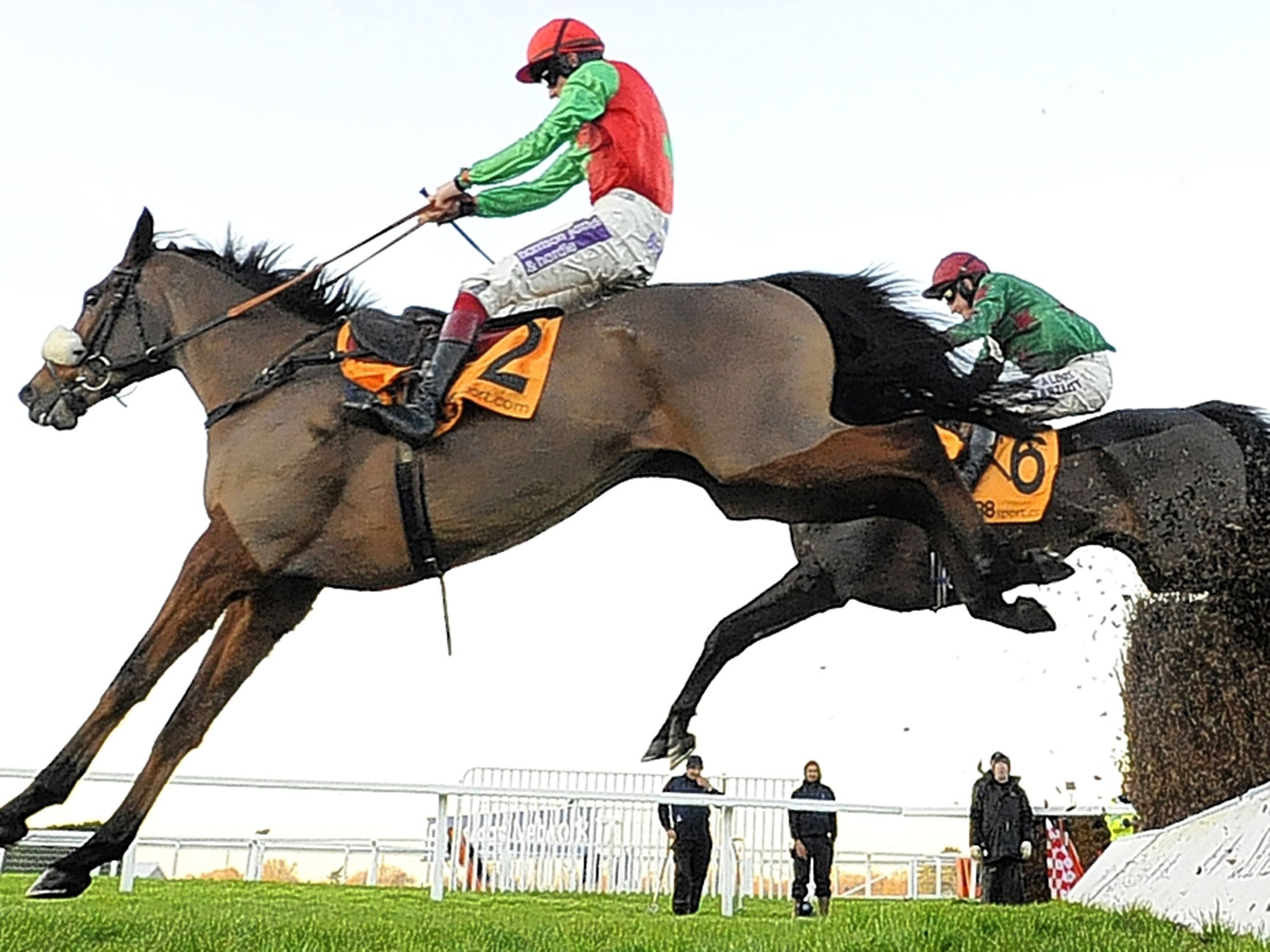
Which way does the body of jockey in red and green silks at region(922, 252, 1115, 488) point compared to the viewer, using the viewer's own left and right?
facing to the left of the viewer

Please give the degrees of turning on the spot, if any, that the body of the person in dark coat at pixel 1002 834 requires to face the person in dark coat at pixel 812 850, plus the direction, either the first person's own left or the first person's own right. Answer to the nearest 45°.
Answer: approximately 135° to the first person's own right

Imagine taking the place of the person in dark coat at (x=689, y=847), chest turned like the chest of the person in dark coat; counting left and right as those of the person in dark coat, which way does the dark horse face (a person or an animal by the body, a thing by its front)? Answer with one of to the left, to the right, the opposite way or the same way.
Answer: to the right

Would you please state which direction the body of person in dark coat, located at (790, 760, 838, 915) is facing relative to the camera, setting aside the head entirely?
toward the camera

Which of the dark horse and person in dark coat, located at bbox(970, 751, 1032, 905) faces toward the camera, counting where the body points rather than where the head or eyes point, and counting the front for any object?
the person in dark coat

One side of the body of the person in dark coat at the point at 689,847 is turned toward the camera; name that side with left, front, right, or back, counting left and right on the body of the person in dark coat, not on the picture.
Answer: front

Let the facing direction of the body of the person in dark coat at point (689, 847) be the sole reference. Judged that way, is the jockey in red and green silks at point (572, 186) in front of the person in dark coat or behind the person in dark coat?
in front

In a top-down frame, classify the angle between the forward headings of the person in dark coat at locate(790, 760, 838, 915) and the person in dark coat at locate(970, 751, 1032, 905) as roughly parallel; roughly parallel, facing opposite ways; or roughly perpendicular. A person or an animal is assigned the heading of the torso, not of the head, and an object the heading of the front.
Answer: roughly parallel

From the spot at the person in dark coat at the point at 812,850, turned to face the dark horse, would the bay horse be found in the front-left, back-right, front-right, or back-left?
front-right

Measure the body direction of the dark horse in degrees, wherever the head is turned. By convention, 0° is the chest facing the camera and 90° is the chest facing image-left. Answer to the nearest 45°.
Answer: approximately 90°

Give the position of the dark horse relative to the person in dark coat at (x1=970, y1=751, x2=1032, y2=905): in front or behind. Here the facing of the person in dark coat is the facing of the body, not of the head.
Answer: in front

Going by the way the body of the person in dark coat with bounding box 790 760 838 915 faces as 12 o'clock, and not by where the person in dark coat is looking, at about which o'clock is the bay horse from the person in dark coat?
The bay horse is roughly at 12 o'clock from the person in dark coat.

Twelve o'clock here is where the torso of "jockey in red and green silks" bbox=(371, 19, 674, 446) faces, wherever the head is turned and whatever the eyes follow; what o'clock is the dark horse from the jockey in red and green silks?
The dark horse is roughly at 5 o'clock from the jockey in red and green silks.

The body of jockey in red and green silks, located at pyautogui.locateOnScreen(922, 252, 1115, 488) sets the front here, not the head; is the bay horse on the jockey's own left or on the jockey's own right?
on the jockey's own left

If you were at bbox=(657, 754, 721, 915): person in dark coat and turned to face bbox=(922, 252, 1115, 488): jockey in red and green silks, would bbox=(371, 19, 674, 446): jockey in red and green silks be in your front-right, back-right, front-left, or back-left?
front-right
